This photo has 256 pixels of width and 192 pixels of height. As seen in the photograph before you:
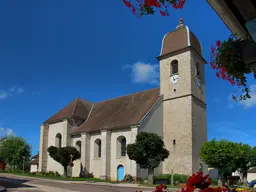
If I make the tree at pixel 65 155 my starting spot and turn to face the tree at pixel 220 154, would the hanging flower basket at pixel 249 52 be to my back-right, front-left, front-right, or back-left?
front-right

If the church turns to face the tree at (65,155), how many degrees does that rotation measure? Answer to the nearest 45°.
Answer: approximately 135° to its right

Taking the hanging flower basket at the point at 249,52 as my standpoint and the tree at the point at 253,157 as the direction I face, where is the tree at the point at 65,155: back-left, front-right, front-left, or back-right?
front-left

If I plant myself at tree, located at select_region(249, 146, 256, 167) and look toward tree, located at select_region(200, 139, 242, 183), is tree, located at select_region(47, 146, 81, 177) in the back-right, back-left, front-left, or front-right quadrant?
front-right

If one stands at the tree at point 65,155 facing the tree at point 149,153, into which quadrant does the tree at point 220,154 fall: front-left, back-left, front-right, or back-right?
front-left

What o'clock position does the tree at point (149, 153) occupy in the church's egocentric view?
The tree is roughly at 2 o'clock from the church.

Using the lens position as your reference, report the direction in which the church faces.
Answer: facing the viewer and to the right of the viewer

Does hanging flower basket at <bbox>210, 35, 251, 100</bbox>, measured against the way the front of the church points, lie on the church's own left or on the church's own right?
on the church's own right

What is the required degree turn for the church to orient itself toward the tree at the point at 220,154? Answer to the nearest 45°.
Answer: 0° — it already faces it

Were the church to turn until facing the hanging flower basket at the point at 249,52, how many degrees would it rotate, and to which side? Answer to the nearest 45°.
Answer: approximately 45° to its right
